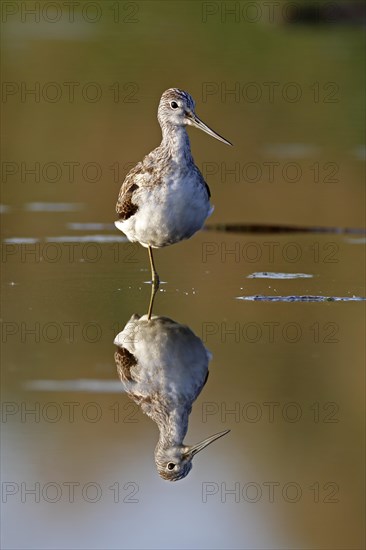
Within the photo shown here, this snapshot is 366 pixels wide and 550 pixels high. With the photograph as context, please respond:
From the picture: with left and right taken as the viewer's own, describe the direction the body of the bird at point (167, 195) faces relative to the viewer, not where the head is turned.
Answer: facing the viewer and to the right of the viewer
